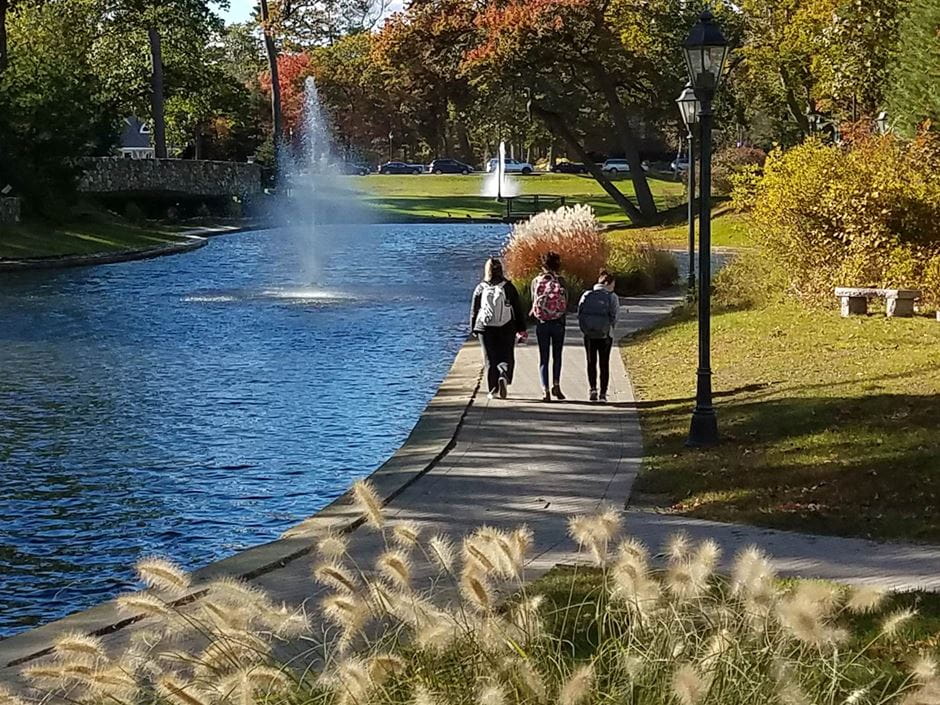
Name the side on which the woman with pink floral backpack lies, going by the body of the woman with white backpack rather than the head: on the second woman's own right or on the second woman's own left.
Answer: on the second woman's own right

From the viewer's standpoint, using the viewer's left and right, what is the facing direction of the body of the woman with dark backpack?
facing away from the viewer

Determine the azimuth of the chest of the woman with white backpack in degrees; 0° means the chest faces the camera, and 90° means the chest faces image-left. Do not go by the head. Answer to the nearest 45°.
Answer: approximately 180°

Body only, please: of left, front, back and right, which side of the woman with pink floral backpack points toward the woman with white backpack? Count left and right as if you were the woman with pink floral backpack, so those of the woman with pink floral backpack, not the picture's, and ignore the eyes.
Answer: left

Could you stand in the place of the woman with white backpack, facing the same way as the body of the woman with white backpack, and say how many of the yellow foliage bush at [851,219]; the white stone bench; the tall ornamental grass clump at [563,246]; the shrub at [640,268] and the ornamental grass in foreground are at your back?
1

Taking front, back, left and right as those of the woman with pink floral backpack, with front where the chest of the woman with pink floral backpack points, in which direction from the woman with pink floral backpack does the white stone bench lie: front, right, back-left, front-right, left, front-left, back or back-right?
front-right

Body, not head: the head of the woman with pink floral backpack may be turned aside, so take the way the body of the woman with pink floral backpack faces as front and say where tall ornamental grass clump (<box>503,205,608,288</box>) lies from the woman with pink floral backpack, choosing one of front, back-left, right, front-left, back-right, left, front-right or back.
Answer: front

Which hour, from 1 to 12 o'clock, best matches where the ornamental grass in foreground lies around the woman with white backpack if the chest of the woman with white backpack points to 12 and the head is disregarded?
The ornamental grass in foreground is roughly at 6 o'clock from the woman with white backpack.

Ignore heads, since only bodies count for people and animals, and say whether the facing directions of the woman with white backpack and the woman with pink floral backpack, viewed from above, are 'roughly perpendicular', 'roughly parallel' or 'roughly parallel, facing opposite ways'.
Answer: roughly parallel

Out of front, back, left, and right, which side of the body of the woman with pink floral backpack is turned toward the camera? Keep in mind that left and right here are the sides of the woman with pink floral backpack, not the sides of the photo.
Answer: back

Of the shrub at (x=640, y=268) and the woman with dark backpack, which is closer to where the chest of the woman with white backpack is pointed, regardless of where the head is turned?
the shrub

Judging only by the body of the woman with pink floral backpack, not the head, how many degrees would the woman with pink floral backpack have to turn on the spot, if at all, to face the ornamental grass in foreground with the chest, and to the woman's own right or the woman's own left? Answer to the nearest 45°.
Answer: approximately 180°

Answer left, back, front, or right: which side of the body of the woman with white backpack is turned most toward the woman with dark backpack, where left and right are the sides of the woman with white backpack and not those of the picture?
right

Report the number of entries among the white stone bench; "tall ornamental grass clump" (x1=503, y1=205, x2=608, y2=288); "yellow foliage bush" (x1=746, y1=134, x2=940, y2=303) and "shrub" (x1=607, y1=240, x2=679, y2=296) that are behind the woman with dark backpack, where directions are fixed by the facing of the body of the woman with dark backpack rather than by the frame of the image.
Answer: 0

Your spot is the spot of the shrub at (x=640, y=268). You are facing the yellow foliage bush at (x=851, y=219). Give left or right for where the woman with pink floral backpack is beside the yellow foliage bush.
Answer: right

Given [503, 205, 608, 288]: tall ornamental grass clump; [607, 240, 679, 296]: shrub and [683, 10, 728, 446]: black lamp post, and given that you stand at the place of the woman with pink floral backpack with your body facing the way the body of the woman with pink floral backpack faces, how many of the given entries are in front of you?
2

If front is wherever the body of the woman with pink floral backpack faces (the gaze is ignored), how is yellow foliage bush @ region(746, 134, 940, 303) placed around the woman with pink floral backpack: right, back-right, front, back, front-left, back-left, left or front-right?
front-right

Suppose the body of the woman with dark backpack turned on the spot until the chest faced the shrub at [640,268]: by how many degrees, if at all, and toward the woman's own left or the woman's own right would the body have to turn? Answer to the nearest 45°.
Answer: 0° — they already face it
